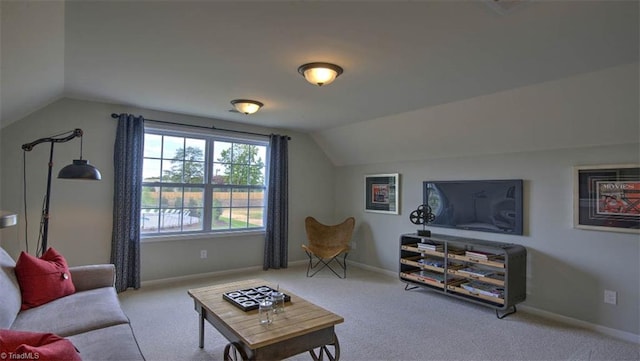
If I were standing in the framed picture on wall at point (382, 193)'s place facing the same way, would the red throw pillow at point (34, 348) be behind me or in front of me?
in front

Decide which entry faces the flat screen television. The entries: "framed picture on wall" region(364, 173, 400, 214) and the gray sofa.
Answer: the gray sofa

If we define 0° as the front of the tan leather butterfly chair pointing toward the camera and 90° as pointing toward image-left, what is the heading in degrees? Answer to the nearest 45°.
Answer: approximately 0°

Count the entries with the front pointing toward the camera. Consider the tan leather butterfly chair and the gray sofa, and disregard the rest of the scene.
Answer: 1

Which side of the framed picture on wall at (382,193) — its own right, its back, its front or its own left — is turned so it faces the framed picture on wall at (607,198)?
left

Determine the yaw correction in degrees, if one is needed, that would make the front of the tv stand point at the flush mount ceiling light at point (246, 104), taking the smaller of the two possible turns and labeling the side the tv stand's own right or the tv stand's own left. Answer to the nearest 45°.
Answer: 0° — it already faces it

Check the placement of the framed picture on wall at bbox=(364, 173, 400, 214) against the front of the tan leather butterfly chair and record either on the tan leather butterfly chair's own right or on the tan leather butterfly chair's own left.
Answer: on the tan leather butterfly chair's own left

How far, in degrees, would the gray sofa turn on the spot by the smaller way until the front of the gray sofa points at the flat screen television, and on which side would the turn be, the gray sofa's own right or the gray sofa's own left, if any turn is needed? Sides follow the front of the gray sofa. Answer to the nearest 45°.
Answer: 0° — it already faces it

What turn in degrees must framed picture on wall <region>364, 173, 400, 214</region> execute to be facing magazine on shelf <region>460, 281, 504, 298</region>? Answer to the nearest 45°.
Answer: approximately 90° to its left

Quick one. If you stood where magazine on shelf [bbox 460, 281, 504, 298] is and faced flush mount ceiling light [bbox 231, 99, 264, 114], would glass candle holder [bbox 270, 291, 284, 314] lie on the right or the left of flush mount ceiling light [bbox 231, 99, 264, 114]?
left

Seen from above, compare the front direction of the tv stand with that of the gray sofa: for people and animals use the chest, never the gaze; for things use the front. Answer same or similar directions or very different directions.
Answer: very different directions

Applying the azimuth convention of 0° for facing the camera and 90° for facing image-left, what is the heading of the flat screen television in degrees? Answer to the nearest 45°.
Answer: approximately 45°
